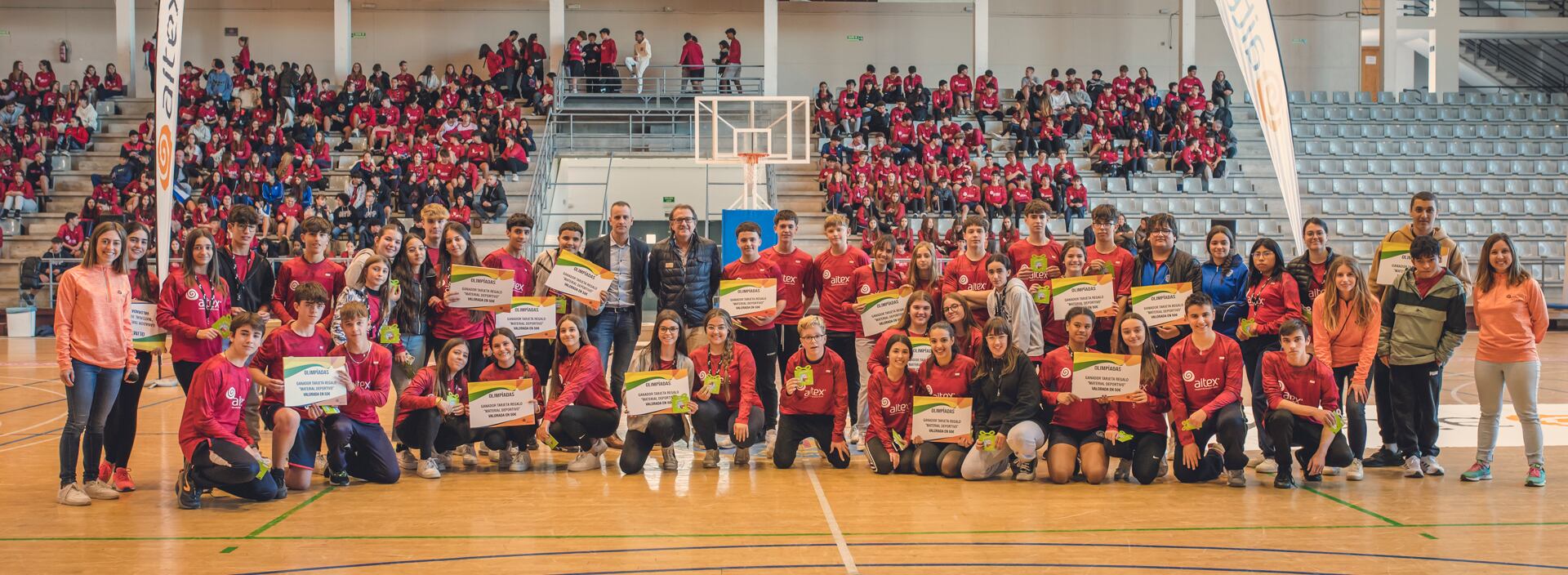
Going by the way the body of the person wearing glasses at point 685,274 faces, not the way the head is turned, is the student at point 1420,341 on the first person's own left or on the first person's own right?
on the first person's own left

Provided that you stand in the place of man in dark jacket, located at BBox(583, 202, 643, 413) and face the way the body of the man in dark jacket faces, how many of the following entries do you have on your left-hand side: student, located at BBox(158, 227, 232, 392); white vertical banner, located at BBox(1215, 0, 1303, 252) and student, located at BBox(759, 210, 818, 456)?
2

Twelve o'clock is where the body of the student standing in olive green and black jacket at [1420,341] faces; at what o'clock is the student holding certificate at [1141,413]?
The student holding certificate is roughly at 2 o'clock from the student standing in olive green and black jacket.

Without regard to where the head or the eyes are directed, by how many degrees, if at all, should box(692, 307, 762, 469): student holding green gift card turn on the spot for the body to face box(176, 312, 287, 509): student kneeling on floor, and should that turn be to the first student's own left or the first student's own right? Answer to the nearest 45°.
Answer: approximately 45° to the first student's own right

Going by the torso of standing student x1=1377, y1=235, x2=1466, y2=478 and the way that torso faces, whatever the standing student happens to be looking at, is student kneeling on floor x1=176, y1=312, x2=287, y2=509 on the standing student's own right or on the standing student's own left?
on the standing student's own right

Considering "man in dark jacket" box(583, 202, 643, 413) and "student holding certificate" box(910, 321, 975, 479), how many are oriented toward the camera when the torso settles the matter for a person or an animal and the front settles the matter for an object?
2

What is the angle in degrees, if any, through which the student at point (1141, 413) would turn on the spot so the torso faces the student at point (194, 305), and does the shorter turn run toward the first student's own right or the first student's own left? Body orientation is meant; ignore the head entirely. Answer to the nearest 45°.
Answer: approximately 45° to the first student's own right
